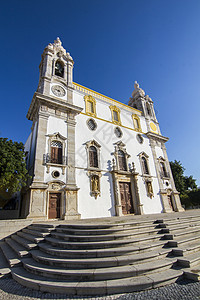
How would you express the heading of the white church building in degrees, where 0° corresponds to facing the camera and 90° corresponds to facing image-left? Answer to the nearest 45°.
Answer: approximately 315°
